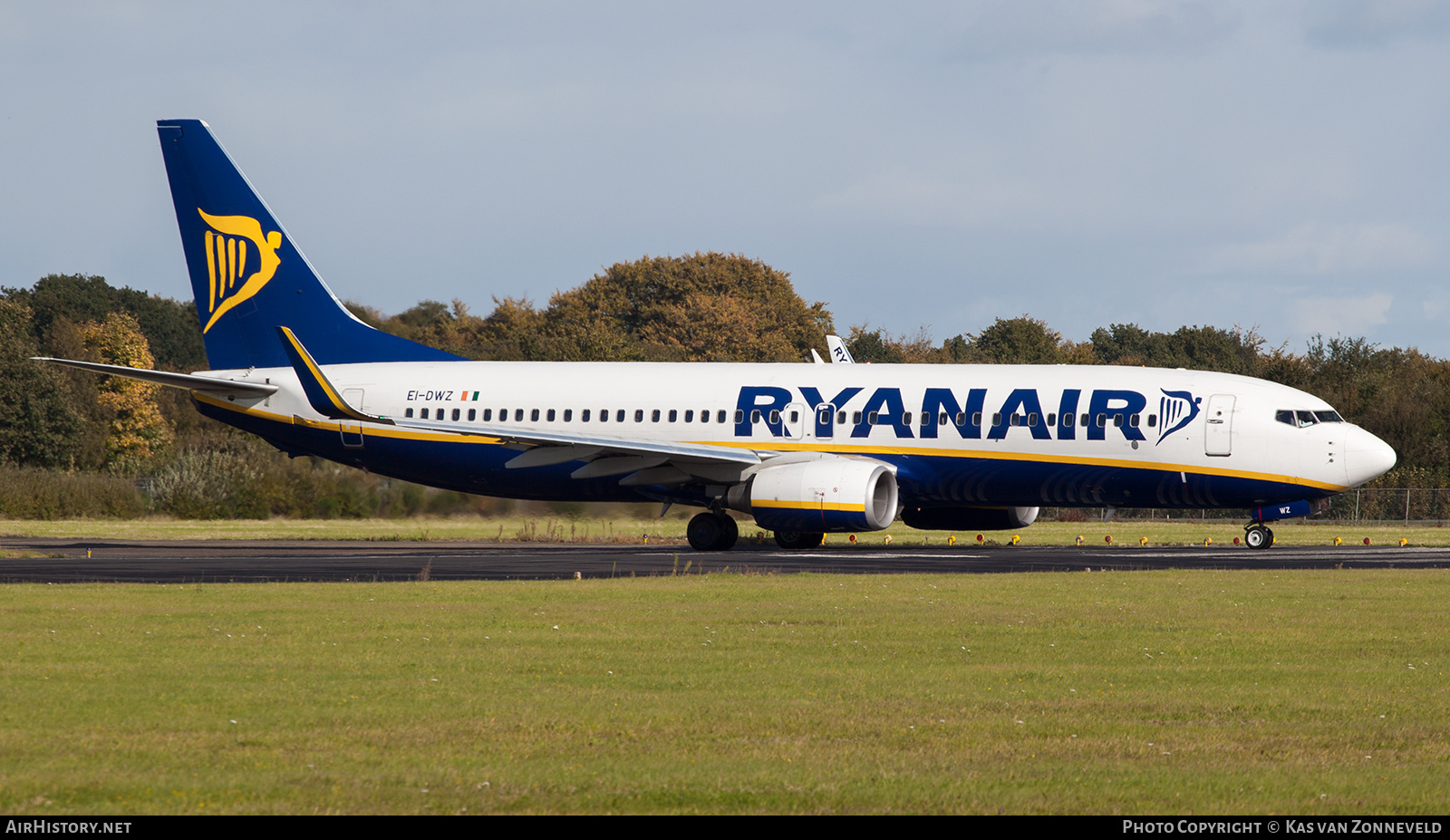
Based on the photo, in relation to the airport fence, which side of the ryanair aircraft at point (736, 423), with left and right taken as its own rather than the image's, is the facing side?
left

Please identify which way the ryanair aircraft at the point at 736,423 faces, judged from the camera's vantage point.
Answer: facing the viewer and to the right of the viewer
